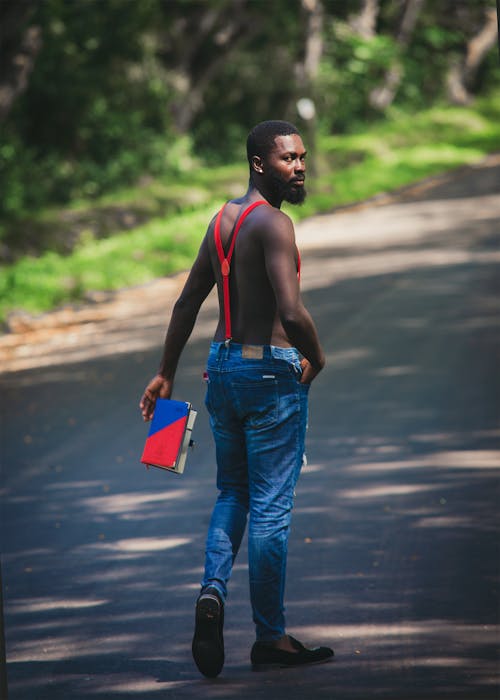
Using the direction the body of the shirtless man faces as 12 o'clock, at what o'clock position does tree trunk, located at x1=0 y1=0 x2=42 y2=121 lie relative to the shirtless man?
The tree trunk is roughly at 10 o'clock from the shirtless man.

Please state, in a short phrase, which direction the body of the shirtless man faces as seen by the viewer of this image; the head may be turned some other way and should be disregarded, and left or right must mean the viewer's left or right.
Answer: facing away from the viewer and to the right of the viewer
